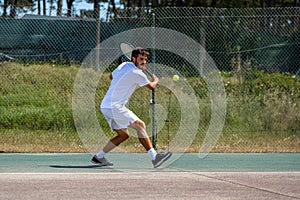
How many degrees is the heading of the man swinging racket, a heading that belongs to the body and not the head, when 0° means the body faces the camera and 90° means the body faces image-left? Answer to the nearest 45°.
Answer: approximately 270°
